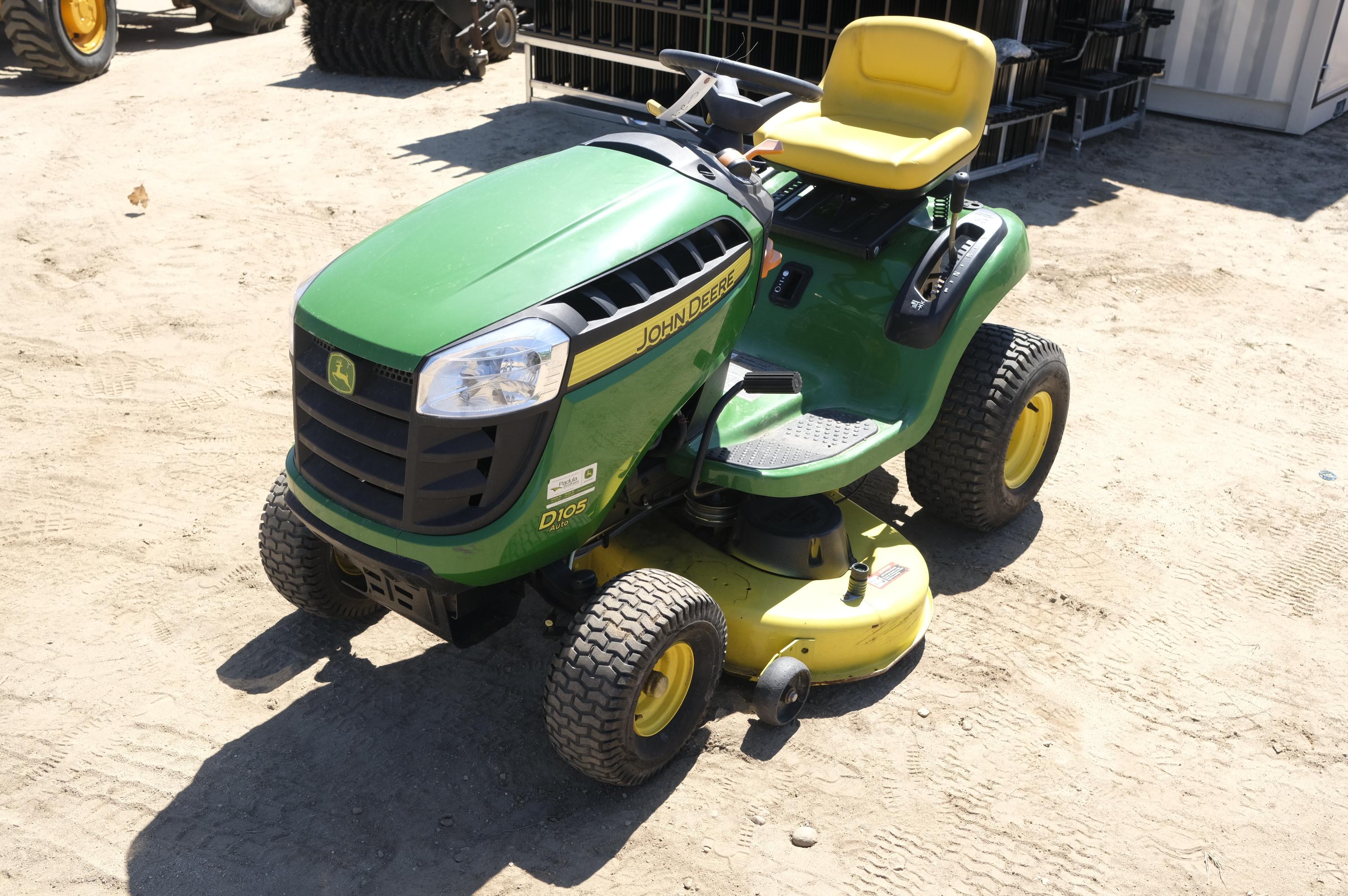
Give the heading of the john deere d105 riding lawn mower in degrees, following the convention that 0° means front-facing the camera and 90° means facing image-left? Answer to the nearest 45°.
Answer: approximately 45°

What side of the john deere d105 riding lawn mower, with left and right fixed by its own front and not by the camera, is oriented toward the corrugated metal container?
back

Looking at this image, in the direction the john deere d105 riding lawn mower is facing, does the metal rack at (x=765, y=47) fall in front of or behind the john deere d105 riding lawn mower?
behind

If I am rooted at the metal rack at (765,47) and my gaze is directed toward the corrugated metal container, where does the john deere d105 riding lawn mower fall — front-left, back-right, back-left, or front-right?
back-right

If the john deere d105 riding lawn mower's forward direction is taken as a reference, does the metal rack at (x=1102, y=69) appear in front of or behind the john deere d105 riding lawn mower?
behind
